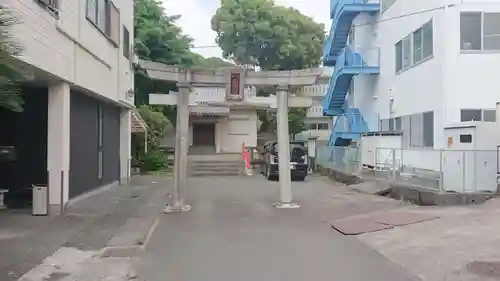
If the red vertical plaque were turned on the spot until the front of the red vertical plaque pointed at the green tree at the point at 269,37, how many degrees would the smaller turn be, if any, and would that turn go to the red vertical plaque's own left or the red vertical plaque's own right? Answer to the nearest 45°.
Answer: approximately 180°

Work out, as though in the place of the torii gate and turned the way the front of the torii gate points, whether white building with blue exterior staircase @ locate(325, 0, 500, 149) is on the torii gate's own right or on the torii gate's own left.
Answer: on the torii gate's own left

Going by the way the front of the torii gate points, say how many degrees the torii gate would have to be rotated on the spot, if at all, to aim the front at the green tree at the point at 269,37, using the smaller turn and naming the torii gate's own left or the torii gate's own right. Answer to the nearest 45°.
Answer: approximately 180°

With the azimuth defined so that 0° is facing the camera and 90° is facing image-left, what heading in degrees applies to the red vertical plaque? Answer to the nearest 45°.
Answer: approximately 0°

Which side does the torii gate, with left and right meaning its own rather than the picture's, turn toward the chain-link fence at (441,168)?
left

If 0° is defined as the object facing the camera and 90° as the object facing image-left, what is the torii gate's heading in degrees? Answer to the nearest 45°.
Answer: approximately 0°

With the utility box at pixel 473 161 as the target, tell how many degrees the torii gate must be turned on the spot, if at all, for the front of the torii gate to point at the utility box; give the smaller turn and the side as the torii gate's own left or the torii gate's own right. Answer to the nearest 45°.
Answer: approximately 90° to the torii gate's own left

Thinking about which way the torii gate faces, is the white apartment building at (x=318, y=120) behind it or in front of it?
behind

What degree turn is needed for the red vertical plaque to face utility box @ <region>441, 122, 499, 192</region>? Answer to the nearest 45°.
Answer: approximately 90° to its left

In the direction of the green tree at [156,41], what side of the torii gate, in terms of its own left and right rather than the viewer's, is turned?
back
